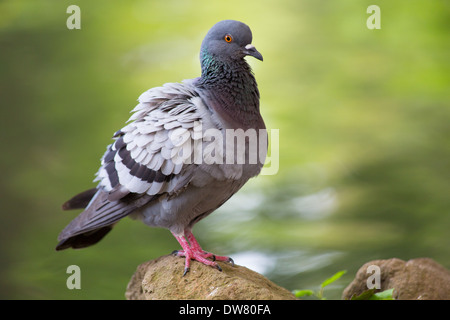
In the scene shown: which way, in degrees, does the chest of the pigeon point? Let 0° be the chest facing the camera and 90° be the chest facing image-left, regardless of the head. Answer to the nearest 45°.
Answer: approximately 270°

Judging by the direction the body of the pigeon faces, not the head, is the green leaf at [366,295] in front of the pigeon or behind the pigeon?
in front

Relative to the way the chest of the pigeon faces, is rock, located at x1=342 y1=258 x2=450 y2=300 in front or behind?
in front
